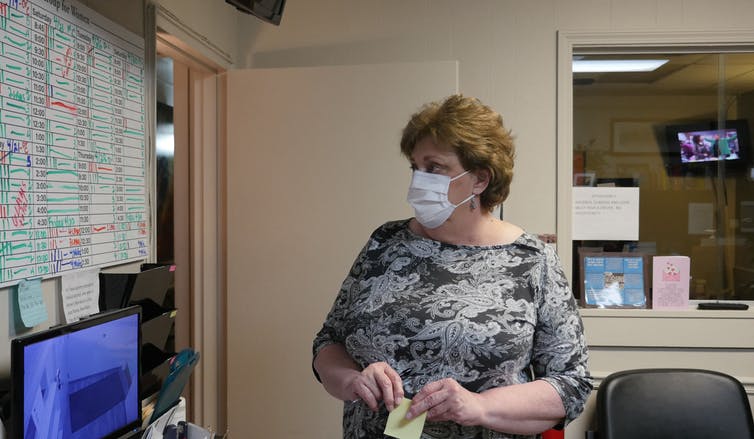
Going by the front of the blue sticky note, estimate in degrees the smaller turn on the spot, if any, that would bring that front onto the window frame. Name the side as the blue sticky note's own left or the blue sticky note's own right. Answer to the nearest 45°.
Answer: approximately 45° to the blue sticky note's own left

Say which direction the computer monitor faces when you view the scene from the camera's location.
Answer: facing the viewer and to the right of the viewer

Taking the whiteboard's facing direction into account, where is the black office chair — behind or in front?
in front

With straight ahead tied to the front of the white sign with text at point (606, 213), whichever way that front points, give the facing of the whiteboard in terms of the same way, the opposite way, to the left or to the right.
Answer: to the left

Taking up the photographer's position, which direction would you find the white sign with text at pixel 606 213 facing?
facing the viewer

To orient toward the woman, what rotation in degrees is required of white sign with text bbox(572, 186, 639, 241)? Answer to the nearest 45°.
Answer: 0° — it already faces them

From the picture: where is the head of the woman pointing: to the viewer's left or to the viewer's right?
to the viewer's left

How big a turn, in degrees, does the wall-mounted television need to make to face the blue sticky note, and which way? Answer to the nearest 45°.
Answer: approximately 45° to its right

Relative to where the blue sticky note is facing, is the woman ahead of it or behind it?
ahead

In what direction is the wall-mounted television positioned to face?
toward the camera

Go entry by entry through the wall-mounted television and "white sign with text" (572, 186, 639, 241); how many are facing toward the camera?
2
